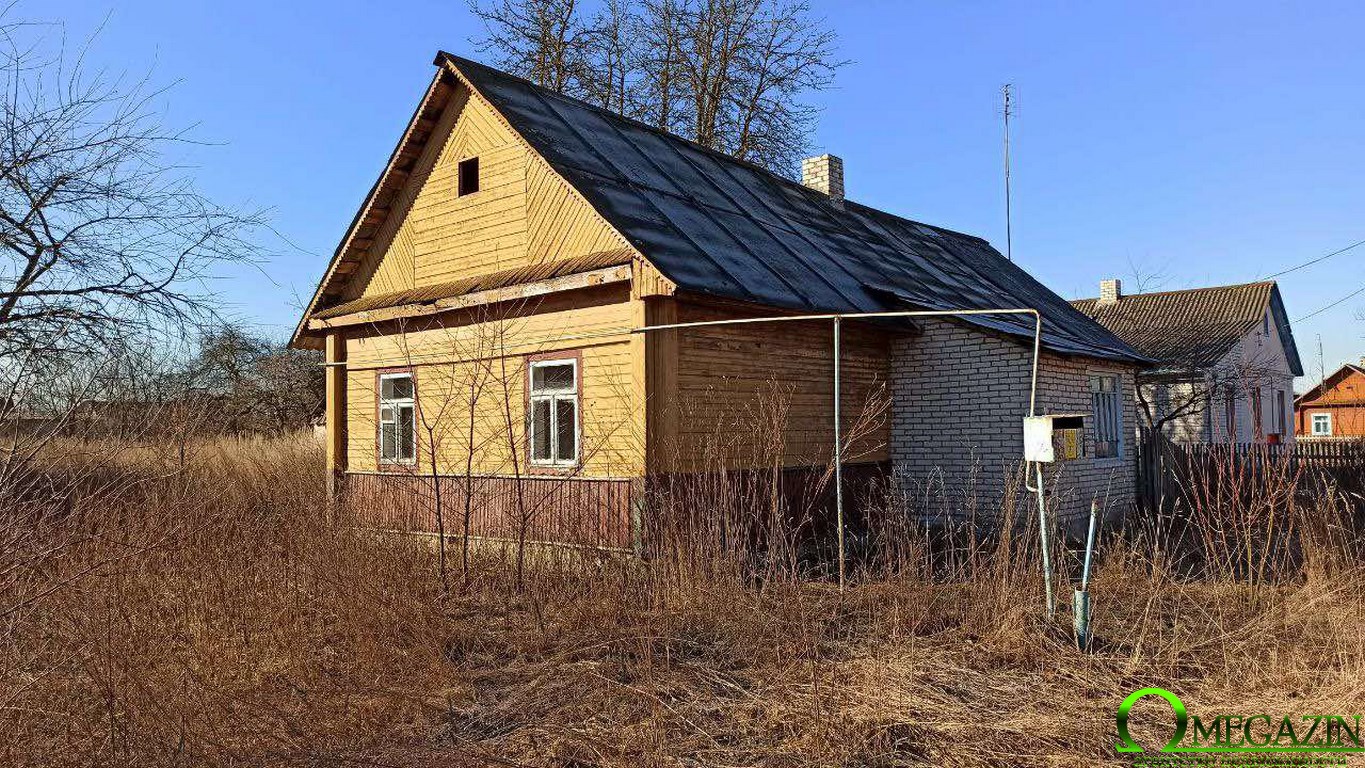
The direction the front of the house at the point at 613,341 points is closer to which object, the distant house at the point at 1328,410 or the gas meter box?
the gas meter box

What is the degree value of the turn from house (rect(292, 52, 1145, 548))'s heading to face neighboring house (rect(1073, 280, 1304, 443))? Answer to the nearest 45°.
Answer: approximately 180°

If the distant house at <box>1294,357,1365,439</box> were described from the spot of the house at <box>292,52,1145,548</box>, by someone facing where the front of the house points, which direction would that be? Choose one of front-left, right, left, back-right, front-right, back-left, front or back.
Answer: back

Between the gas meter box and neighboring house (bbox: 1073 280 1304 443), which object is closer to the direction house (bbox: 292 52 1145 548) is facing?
the gas meter box
